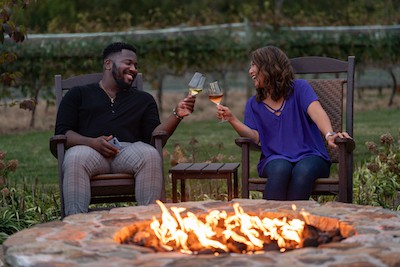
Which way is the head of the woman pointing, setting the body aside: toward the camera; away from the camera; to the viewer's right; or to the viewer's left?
to the viewer's left

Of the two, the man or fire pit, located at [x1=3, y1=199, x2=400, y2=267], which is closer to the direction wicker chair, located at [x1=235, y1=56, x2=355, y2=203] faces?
the fire pit

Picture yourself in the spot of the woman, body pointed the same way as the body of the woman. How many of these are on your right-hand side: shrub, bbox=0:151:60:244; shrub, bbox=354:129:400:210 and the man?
2

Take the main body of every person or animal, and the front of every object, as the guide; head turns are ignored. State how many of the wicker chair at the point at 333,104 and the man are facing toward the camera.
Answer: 2

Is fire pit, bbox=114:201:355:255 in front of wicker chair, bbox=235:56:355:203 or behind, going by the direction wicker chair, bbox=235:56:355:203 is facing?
in front

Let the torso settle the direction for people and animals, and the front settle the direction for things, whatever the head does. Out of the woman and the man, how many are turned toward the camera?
2

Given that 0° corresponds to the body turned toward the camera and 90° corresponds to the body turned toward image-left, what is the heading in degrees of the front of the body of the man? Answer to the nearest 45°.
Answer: approximately 0°

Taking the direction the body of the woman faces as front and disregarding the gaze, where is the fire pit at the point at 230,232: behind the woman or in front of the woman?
in front

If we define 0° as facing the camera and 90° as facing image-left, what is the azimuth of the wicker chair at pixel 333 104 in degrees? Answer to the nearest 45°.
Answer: approximately 0°

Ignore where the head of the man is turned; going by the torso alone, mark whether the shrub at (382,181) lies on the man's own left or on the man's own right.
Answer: on the man's own left
